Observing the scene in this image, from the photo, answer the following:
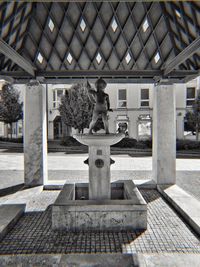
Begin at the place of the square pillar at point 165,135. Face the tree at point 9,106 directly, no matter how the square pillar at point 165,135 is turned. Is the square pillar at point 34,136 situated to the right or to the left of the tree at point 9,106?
left

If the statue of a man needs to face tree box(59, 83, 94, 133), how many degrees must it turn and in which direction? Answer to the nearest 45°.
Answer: approximately 180°

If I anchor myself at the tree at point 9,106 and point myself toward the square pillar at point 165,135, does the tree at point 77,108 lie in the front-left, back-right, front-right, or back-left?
front-left

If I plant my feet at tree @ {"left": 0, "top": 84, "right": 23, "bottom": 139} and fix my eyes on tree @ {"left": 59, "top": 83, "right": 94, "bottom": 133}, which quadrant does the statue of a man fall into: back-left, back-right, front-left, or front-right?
front-right

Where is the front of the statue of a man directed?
toward the camera

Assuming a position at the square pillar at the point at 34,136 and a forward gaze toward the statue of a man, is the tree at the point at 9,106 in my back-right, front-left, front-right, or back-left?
back-left

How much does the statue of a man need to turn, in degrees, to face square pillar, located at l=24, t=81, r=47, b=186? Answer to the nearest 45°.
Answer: approximately 135° to its right

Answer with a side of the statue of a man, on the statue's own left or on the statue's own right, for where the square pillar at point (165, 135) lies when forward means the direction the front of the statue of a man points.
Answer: on the statue's own left

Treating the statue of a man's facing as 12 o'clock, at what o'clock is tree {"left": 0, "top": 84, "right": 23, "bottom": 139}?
The tree is roughly at 5 o'clock from the statue of a man.

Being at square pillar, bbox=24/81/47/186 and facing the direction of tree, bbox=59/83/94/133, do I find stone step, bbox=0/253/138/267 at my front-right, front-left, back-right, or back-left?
back-right
